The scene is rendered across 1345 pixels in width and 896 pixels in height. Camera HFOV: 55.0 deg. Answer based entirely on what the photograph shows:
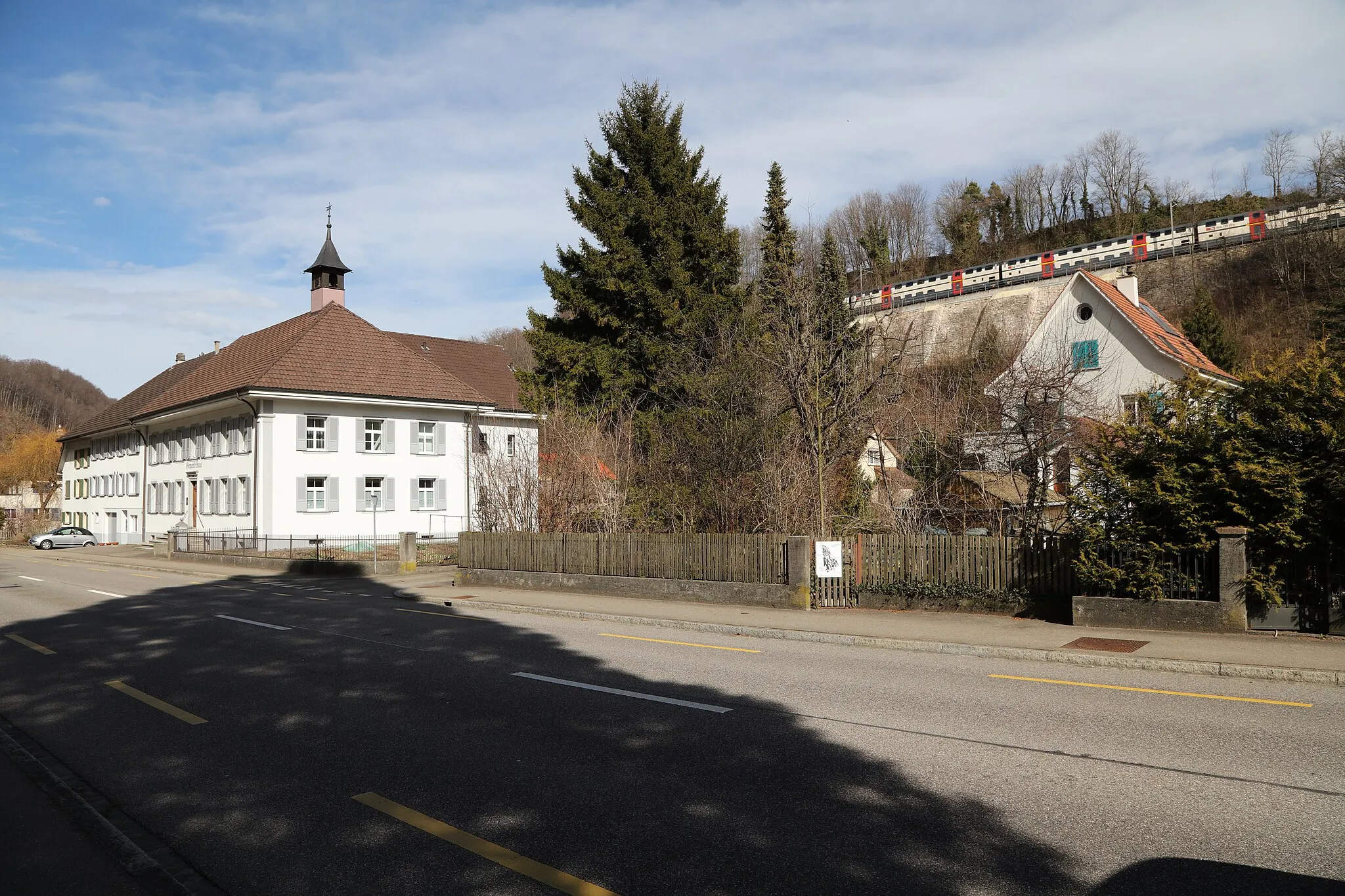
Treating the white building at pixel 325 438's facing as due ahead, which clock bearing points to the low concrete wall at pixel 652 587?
The low concrete wall is roughly at 10 o'clock from the white building.

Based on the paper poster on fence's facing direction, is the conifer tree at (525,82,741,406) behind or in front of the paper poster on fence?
behind

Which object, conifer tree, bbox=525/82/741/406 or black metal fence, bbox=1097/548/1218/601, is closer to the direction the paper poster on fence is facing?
the black metal fence

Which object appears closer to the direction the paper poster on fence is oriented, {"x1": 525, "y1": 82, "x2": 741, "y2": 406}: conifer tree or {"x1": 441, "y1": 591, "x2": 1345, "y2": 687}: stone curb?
the stone curb

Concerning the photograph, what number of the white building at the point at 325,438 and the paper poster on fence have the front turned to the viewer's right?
0

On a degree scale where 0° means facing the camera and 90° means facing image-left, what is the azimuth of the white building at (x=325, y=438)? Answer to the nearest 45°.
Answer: approximately 45°

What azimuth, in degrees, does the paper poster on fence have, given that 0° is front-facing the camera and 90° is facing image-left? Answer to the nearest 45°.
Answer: approximately 0°

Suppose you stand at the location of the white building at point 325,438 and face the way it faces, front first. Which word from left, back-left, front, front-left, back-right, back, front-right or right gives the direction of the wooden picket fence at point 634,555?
front-left
